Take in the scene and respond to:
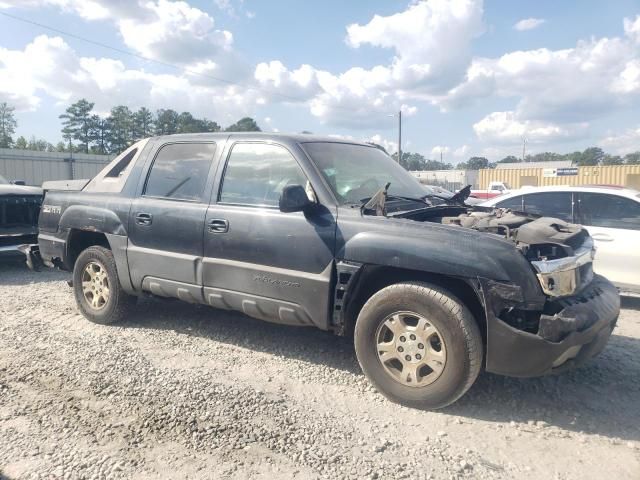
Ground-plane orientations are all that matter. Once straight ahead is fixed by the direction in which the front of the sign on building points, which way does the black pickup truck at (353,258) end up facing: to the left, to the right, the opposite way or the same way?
to the left

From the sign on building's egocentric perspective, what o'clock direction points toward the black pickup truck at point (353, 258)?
The black pickup truck is roughly at 12 o'clock from the sign on building.

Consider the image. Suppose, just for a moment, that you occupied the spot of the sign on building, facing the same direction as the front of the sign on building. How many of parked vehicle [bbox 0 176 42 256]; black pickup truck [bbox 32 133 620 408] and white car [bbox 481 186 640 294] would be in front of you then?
3

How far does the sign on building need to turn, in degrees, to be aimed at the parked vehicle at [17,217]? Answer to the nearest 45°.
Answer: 0° — it already faces it

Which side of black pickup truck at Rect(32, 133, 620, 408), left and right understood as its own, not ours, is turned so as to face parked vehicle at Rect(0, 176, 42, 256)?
back

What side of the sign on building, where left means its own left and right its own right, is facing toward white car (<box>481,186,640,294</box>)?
front

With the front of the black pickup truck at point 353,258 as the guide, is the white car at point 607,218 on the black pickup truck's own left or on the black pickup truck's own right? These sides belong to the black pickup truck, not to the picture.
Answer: on the black pickup truck's own left

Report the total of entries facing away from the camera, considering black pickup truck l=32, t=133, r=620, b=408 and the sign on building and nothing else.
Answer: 0

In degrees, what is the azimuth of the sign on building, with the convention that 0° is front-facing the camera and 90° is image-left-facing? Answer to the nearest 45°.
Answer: approximately 0°

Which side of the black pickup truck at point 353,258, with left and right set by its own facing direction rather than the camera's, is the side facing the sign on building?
left
